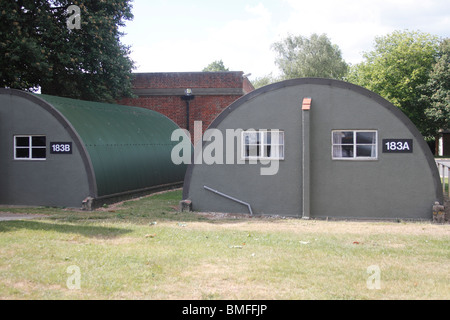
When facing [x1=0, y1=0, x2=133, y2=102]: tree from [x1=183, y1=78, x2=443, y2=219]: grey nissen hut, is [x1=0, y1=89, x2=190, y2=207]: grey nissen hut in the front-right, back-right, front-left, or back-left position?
front-left

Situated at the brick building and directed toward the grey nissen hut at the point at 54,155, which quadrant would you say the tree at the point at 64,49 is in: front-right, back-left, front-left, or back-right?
front-right

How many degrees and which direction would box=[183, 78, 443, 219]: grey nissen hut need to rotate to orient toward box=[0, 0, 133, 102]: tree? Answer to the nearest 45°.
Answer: approximately 135° to its right

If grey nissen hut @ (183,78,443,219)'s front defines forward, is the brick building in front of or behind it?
behind

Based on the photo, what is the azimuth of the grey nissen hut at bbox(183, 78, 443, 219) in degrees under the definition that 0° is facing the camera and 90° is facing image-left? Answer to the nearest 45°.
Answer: approximately 0°

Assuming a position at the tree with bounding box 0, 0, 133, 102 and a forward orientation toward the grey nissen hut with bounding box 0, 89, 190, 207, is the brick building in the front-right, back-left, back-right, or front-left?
back-left

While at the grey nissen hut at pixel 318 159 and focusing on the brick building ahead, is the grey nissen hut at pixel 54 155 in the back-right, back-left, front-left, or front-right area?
front-left

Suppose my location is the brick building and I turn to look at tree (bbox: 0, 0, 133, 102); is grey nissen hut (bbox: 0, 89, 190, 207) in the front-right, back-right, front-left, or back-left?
front-left

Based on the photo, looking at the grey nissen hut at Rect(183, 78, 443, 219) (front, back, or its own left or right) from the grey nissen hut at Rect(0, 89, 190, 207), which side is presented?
right

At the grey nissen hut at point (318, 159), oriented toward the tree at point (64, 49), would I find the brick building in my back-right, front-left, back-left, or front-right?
front-right
